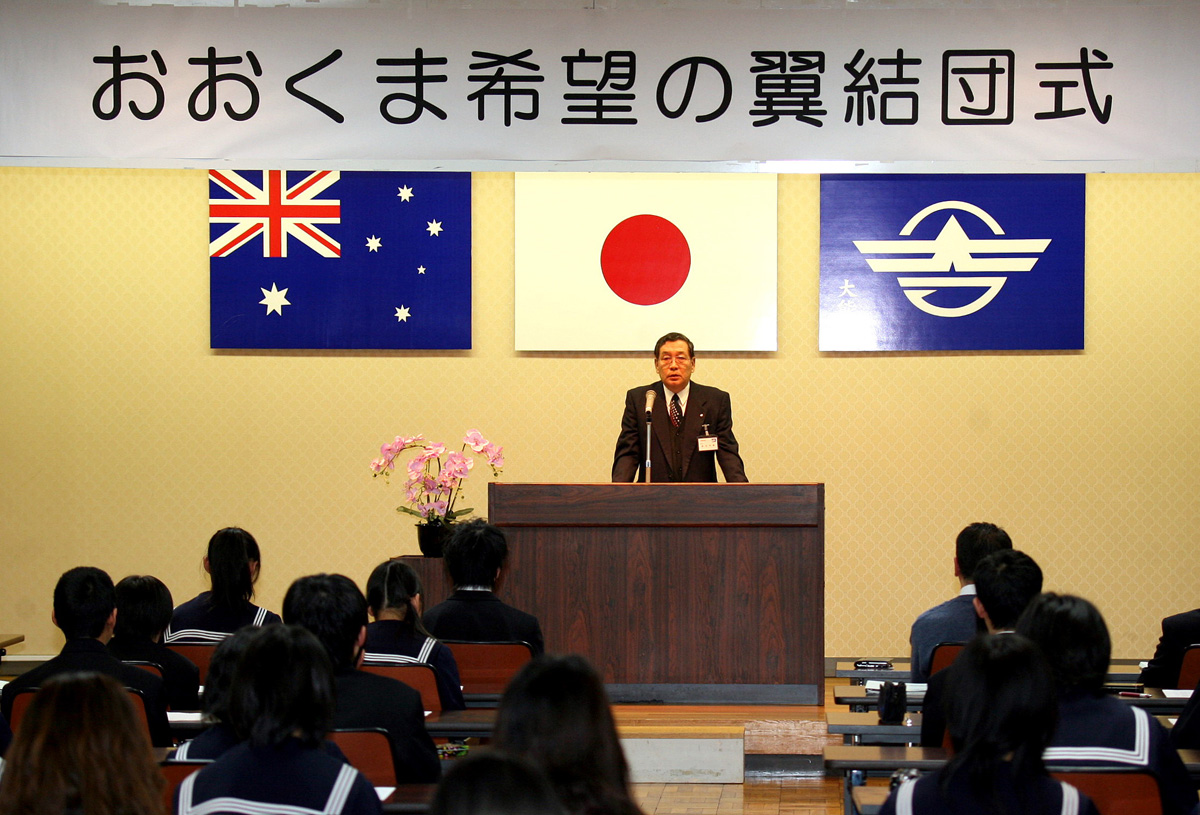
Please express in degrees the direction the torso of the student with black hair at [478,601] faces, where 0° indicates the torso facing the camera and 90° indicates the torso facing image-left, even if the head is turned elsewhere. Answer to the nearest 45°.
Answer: approximately 180°

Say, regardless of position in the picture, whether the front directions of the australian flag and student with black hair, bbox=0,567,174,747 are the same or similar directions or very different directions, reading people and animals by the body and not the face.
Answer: very different directions

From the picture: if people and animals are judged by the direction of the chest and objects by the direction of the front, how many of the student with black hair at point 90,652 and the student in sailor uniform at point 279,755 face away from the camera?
2

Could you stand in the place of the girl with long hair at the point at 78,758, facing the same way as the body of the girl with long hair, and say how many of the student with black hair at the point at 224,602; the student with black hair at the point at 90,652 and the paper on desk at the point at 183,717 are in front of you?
3

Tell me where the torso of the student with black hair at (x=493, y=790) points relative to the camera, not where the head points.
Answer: away from the camera

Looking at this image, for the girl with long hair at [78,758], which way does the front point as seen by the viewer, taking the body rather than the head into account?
away from the camera

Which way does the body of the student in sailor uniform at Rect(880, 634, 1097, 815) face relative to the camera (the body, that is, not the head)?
away from the camera

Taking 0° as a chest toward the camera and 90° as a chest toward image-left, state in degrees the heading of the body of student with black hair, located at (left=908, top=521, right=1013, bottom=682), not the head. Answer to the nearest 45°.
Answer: approximately 180°

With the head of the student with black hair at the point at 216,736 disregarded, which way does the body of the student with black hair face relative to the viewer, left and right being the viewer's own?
facing away from the viewer
